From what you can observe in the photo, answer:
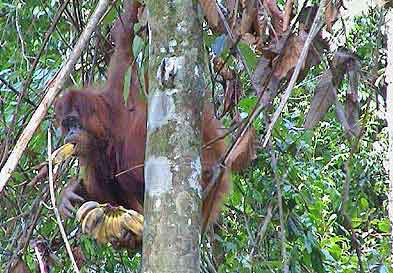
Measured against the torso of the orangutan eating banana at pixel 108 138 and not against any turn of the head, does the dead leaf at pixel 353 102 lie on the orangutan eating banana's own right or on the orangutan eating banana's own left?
on the orangutan eating banana's own left

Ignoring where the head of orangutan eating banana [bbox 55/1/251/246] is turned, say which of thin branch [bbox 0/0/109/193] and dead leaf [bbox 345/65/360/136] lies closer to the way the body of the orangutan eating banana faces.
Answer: the thin branch

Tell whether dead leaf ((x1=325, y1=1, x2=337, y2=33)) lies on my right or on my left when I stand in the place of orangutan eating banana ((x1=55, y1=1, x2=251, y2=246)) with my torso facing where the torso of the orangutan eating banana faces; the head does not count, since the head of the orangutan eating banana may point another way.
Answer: on my left

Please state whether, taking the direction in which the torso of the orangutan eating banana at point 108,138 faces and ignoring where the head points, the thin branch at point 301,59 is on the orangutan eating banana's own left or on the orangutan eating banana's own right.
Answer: on the orangutan eating banana's own left

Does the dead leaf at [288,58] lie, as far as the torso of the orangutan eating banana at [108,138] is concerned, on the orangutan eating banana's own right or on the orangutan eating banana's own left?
on the orangutan eating banana's own left
